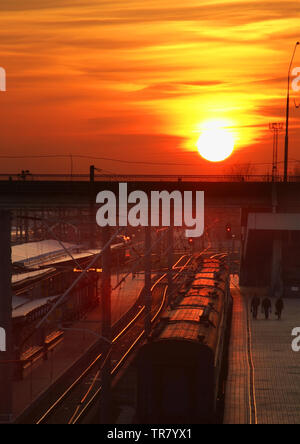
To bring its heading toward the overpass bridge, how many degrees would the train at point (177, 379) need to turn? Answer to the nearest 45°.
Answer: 0° — it already faces it

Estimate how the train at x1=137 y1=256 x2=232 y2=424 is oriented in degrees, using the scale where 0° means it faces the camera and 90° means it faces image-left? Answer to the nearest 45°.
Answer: approximately 180°

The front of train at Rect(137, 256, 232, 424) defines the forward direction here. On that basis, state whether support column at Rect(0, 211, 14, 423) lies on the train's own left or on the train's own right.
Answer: on the train's own left
